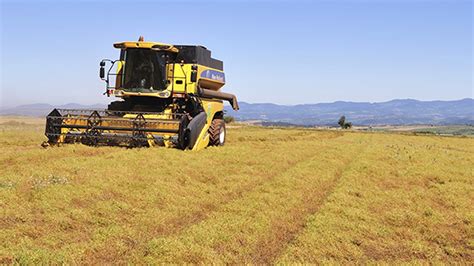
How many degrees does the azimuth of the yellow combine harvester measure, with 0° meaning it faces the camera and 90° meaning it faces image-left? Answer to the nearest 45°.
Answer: approximately 45°
